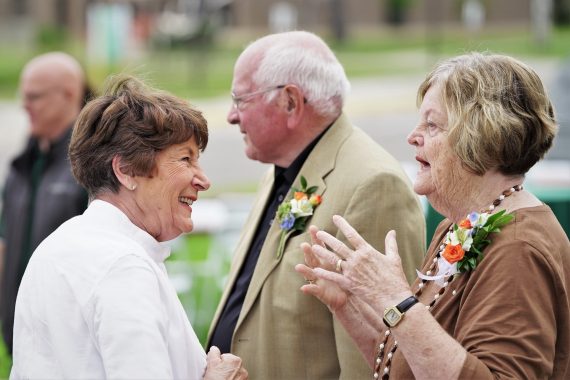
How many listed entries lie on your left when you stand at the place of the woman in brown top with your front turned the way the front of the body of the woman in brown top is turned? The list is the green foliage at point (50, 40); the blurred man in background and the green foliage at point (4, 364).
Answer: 0

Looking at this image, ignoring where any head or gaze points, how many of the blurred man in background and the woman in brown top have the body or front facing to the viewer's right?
0

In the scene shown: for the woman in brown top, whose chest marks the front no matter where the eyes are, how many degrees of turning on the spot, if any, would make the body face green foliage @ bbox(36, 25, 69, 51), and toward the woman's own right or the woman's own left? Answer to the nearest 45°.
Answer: approximately 45° to the woman's own right

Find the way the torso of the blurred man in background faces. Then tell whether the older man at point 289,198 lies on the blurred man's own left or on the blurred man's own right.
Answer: on the blurred man's own left

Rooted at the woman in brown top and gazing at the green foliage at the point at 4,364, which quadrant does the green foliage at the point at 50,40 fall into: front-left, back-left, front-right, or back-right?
front-right

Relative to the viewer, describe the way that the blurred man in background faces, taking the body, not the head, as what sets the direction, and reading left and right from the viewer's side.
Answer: facing the viewer and to the left of the viewer

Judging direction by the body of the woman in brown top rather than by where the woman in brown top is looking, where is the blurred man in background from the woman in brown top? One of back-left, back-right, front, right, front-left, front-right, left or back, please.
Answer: front-right

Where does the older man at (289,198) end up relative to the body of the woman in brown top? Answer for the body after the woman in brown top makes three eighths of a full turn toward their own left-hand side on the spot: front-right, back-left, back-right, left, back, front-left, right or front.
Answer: back

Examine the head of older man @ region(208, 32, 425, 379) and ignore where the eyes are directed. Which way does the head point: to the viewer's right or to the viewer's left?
to the viewer's left

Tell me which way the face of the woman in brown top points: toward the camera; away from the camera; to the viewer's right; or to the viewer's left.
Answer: to the viewer's left

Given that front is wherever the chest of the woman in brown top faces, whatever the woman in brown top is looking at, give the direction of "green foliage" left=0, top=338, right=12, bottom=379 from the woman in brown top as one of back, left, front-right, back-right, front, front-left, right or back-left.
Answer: front-right

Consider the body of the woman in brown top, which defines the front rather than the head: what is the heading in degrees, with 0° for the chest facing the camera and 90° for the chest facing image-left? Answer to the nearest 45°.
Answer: approximately 90°
